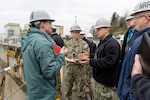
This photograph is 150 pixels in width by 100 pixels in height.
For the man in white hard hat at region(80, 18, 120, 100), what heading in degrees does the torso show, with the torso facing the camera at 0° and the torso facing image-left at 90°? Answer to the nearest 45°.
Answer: approximately 90°

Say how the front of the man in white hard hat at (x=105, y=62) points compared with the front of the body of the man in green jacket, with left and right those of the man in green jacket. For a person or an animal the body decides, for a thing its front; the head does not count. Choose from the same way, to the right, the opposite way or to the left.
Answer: the opposite way

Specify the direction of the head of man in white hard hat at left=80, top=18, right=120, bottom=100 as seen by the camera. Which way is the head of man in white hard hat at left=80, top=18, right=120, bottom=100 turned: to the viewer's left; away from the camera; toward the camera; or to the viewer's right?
to the viewer's left

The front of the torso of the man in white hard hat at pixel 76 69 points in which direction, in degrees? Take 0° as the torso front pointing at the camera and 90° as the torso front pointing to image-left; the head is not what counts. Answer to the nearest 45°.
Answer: approximately 0°

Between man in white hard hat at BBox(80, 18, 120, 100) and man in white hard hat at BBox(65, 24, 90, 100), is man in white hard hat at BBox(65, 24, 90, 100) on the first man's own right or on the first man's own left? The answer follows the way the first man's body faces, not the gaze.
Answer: on the first man's own right

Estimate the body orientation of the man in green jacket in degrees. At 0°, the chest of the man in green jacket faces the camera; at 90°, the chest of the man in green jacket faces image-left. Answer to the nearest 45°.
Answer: approximately 270°

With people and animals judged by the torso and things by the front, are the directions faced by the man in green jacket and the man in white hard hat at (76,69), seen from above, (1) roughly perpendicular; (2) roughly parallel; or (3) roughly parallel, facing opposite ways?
roughly perpendicular

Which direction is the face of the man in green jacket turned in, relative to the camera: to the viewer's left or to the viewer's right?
to the viewer's right
